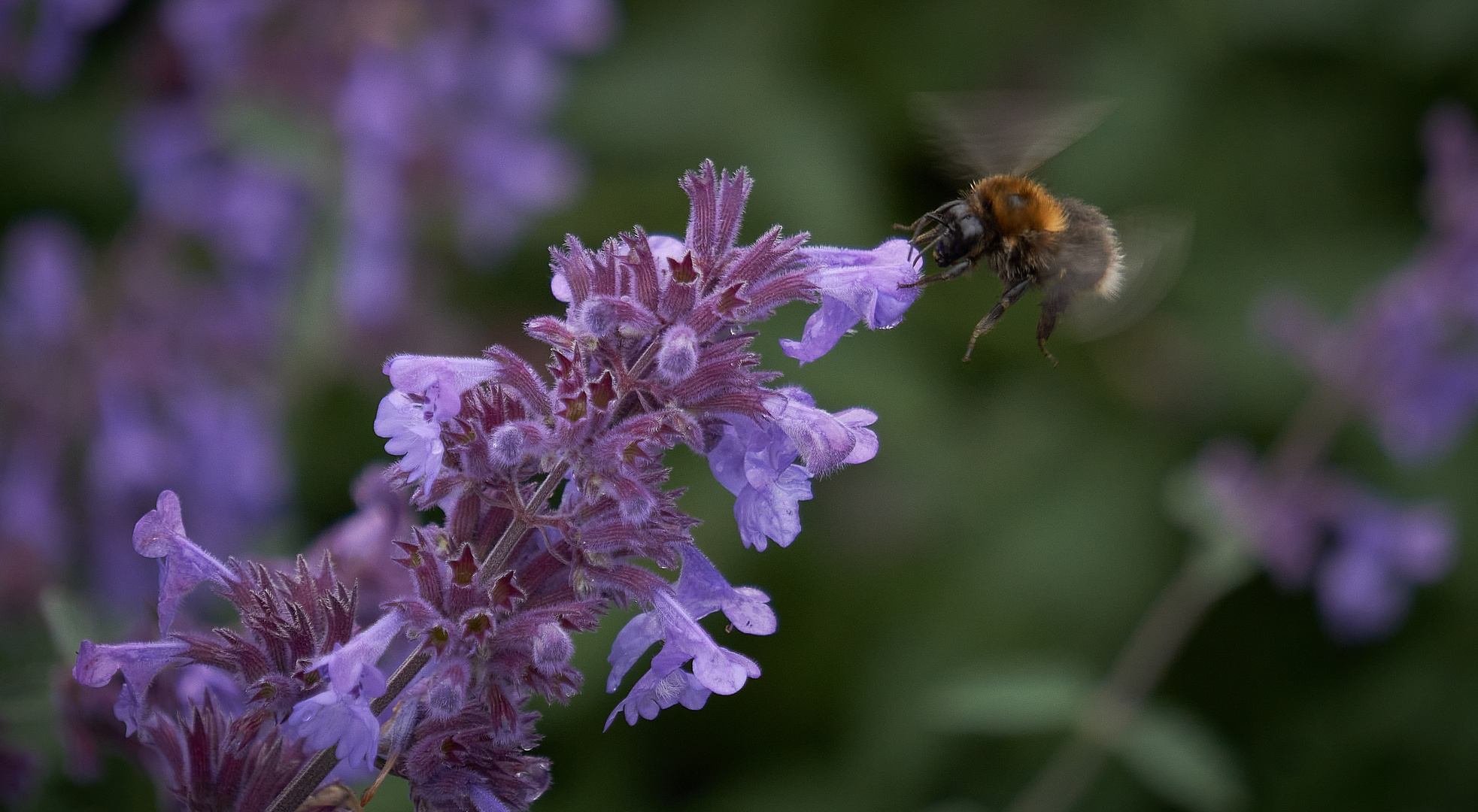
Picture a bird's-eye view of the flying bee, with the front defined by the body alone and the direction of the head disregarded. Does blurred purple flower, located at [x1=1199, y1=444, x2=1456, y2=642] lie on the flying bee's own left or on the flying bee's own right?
on the flying bee's own right

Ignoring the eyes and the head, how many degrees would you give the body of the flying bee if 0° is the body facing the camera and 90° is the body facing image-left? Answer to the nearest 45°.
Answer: approximately 90°

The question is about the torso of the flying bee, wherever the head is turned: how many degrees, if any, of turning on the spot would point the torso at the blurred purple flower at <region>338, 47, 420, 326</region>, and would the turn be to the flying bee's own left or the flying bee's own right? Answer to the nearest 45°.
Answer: approximately 45° to the flying bee's own right

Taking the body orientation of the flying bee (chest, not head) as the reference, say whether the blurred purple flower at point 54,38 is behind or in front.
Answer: in front
